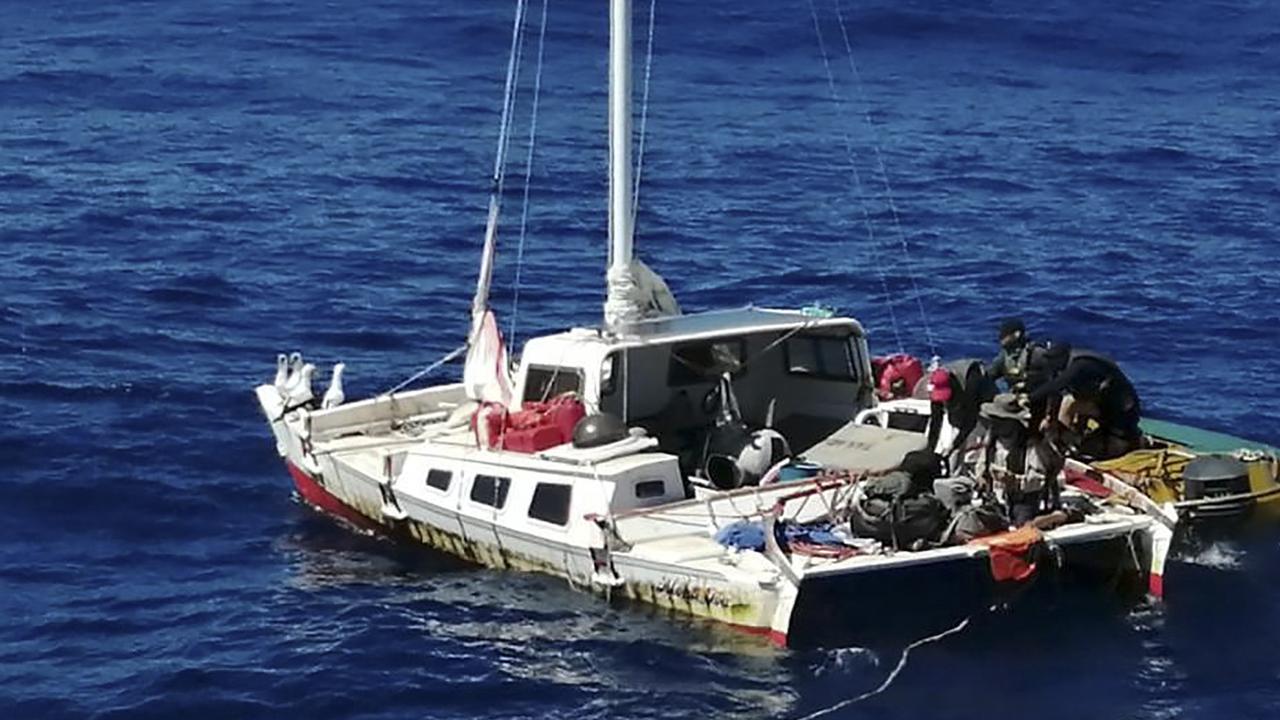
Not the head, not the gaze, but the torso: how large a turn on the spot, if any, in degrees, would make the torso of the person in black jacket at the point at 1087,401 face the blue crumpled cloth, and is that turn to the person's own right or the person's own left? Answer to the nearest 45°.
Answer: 0° — they already face it

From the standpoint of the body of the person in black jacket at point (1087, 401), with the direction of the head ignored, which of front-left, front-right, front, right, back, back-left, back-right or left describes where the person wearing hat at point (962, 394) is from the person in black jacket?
front

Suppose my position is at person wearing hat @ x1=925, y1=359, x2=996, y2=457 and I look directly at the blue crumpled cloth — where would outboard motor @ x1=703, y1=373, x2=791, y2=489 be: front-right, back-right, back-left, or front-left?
front-right

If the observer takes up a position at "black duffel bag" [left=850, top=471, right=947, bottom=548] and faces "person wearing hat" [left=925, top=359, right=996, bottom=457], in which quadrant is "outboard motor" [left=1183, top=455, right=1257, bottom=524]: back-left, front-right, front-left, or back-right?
front-right

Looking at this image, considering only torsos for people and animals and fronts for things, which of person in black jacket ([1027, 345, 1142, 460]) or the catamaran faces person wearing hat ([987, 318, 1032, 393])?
the person in black jacket

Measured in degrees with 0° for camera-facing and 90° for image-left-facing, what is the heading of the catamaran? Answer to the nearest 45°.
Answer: approximately 135°

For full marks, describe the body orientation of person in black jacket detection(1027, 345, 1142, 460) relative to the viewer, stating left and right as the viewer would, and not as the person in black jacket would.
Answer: facing the viewer and to the left of the viewer

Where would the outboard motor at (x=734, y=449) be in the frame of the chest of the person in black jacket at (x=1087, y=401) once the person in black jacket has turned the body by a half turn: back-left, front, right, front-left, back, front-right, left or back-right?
back-left
